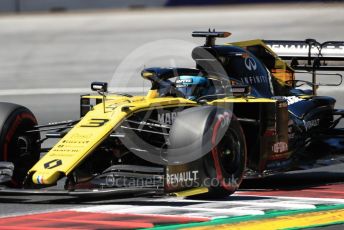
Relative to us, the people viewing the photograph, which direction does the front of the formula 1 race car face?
facing the viewer and to the left of the viewer
